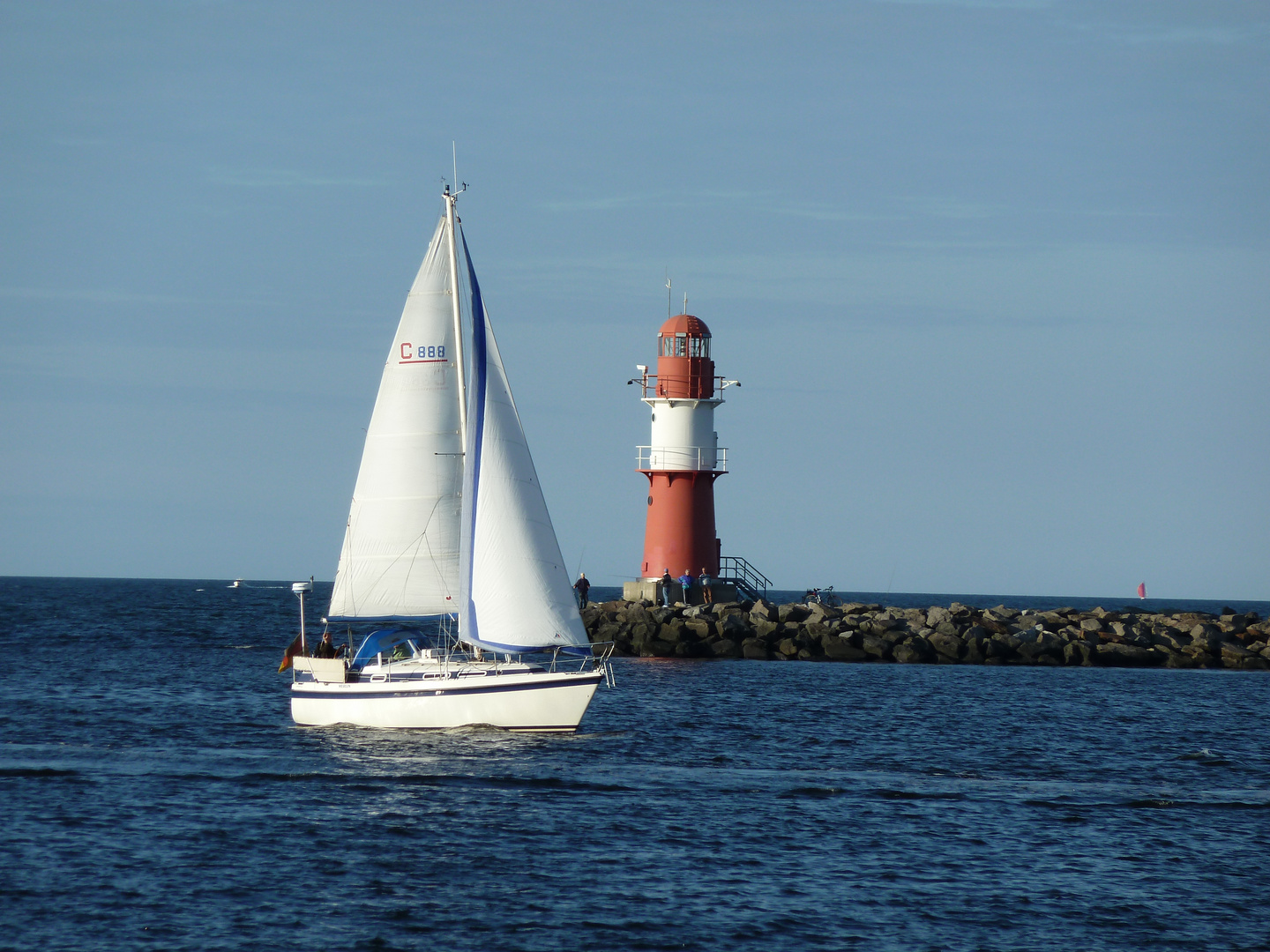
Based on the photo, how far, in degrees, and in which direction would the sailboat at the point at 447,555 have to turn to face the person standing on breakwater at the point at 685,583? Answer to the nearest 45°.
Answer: approximately 90° to its left

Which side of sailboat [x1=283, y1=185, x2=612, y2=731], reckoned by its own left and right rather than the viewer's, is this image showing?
right

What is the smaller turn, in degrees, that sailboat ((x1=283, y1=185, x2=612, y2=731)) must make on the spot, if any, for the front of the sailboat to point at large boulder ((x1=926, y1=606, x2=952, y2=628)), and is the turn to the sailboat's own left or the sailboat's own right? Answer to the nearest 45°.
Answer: approximately 45° to the sailboat's own left

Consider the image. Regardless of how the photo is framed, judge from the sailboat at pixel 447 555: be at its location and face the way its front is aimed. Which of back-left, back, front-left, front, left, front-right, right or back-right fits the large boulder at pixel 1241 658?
front-left

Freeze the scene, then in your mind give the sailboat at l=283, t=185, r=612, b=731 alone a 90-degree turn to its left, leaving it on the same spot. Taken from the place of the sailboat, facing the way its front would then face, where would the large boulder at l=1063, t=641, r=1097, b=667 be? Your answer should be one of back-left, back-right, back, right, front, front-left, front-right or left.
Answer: front-right

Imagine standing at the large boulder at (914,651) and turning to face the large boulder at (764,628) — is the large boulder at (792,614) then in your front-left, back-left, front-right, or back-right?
front-right

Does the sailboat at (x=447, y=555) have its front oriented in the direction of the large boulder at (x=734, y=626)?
no

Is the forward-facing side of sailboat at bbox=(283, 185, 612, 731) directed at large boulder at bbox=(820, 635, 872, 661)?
no

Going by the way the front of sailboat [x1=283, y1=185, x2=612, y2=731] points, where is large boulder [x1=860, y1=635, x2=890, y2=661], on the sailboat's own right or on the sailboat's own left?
on the sailboat's own left

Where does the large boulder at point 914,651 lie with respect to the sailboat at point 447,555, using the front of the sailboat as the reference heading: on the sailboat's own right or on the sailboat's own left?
on the sailboat's own left

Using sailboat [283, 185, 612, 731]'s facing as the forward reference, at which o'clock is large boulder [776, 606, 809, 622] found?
The large boulder is roughly at 10 o'clock from the sailboat.

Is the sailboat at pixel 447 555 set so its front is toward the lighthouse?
no

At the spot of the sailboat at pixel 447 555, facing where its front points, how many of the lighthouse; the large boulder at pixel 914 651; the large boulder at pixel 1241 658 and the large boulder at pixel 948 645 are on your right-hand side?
0

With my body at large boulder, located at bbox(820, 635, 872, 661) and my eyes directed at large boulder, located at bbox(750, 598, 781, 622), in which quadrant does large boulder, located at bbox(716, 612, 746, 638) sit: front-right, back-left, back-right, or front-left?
front-left

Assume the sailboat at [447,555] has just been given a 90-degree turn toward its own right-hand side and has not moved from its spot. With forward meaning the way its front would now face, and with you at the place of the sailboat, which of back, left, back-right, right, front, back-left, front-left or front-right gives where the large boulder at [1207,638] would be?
back-left

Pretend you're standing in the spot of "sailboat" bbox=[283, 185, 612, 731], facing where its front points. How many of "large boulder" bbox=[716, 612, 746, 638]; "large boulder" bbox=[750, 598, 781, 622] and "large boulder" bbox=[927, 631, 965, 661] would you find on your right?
0
